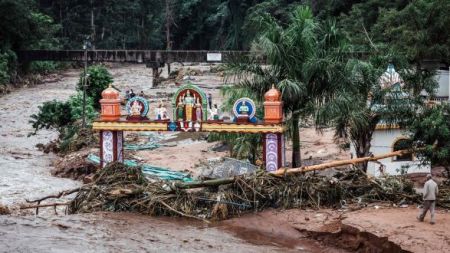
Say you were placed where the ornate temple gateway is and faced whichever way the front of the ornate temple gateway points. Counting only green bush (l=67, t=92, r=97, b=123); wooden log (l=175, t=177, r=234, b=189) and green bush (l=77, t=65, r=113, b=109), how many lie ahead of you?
1

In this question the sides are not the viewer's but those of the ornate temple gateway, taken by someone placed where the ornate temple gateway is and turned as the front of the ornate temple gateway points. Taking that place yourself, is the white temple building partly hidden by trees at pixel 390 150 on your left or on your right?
on your left

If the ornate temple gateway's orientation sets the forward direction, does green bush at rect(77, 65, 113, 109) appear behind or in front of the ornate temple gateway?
behind

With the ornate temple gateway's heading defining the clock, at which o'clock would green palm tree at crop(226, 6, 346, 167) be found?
The green palm tree is roughly at 9 o'clock from the ornate temple gateway.

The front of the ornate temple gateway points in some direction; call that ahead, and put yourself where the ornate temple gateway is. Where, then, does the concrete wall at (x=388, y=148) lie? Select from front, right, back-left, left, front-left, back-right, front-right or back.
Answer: left

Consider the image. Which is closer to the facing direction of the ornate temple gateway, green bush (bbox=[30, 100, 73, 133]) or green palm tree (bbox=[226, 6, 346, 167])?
the green palm tree

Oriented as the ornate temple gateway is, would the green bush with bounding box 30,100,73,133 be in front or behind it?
behind

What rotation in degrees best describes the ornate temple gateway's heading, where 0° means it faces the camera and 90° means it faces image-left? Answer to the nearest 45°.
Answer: approximately 0°

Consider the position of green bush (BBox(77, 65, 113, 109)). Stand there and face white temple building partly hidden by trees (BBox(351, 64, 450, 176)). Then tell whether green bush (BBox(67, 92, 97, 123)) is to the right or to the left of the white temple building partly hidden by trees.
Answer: right
